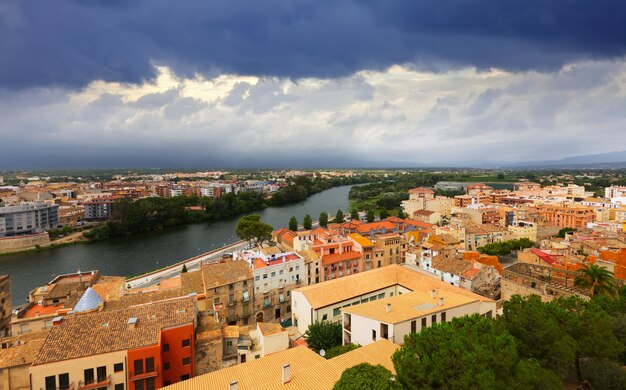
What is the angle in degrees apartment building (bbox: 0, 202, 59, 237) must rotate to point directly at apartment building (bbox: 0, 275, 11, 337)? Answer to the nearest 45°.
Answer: approximately 45° to its right

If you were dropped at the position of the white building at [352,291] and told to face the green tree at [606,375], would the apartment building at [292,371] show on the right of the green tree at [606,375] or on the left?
right

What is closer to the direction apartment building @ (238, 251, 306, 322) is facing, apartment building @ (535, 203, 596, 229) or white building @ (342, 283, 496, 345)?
the white building

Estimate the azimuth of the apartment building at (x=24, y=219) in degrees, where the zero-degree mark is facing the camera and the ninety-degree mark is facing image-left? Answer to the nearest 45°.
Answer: approximately 315°

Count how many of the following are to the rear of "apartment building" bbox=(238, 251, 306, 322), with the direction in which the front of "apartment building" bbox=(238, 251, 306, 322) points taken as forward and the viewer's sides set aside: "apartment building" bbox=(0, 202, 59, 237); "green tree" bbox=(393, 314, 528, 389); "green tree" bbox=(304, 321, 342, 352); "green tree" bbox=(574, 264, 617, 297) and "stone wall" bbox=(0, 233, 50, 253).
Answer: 2

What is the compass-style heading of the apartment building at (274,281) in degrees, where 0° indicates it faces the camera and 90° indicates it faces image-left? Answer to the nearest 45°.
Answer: approximately 315°

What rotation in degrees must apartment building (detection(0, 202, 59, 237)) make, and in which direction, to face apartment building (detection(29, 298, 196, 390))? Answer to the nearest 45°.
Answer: approximately 45° to its right
